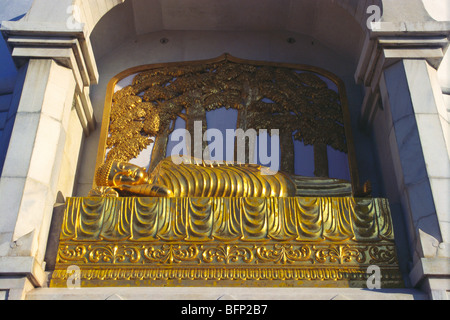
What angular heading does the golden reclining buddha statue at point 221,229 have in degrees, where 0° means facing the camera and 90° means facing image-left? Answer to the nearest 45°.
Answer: approximately 0°
